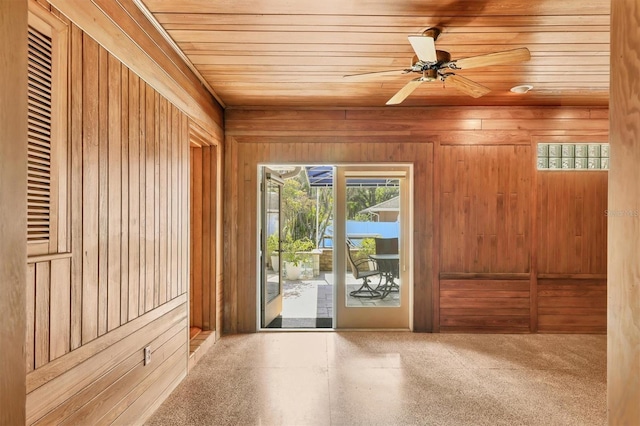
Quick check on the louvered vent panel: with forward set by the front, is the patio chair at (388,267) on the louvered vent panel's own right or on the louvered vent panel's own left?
on the louvered vent panel's own left

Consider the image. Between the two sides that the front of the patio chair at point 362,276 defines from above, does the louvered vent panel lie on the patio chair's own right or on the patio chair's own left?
on the patio chair's own right

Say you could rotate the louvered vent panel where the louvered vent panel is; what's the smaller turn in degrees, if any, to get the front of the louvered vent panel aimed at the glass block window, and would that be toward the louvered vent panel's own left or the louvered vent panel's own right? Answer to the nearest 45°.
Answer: approximately 45° to the louvered vent panel's own left

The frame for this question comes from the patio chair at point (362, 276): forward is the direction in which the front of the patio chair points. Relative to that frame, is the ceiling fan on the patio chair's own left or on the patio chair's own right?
on the patio chair's own right

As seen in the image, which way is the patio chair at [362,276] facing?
to the viewer's right

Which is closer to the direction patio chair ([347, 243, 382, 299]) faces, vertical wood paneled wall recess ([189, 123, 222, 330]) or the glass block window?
the glass block window

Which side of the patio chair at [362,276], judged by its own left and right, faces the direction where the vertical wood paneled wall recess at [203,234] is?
back

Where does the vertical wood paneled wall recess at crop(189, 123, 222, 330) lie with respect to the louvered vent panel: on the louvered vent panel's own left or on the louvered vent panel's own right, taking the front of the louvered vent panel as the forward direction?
on the louvered vent panel's own left
